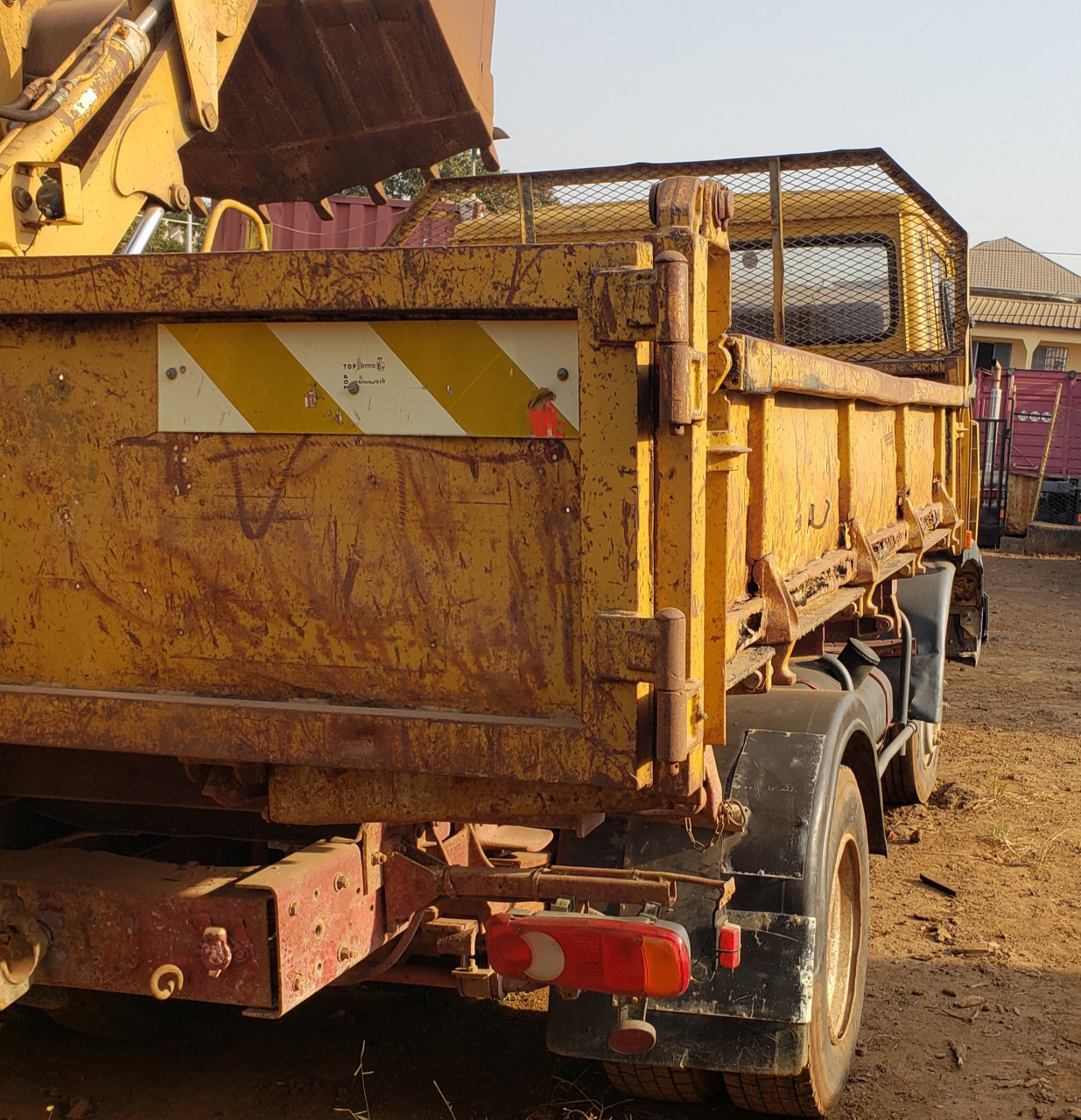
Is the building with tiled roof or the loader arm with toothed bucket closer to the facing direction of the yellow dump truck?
the building with tiled roof

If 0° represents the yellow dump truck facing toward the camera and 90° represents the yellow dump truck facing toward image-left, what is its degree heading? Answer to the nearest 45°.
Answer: approximately 225°

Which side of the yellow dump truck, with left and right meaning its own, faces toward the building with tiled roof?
front

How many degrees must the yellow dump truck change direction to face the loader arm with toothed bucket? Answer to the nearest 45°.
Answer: approximately 45° to its left
